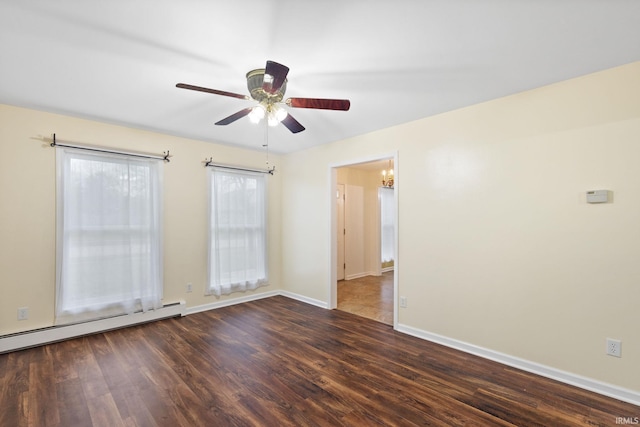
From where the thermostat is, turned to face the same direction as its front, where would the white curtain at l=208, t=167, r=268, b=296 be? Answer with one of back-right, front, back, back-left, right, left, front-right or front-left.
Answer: right

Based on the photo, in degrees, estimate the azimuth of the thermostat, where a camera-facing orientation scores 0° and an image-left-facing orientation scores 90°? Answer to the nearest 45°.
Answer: approximately 0°

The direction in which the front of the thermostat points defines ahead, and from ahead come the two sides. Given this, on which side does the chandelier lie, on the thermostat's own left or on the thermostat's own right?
on the thermostat's own right

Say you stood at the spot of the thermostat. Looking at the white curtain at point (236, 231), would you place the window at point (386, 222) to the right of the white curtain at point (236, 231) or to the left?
right

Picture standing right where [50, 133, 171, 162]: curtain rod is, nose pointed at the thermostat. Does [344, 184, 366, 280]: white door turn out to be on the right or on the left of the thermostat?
left

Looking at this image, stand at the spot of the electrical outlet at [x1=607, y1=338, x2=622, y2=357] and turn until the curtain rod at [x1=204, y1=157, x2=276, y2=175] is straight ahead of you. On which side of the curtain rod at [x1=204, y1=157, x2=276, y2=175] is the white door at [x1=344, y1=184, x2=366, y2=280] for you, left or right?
right

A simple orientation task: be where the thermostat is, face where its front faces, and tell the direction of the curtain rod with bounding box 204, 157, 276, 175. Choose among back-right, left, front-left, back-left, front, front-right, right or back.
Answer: right

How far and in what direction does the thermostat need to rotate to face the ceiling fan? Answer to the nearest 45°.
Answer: approximately 45° to its right

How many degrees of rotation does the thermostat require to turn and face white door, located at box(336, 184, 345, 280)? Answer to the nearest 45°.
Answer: approximately 135° to its right

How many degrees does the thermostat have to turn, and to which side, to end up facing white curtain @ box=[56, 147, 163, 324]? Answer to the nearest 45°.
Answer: approximately 45° to its right

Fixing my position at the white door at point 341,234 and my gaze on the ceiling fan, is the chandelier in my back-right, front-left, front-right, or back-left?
back-left

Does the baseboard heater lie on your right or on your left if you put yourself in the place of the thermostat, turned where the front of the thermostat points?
on your right
